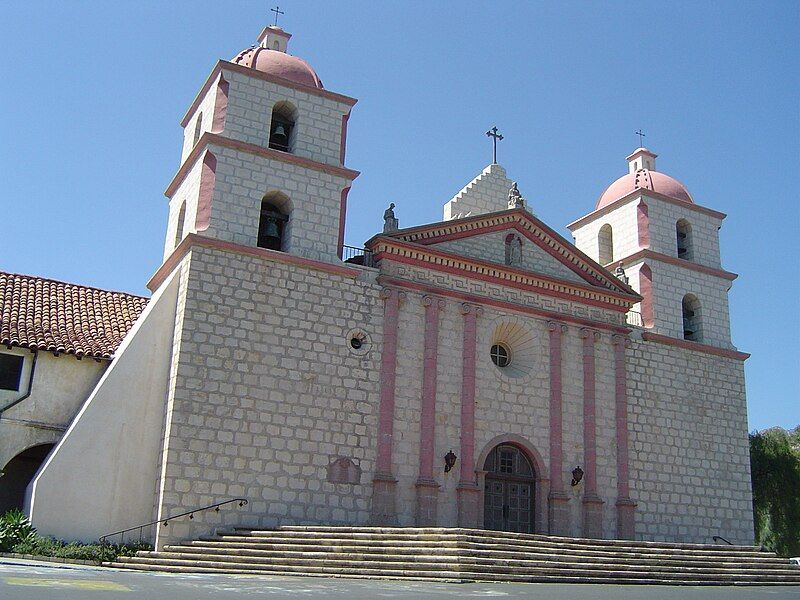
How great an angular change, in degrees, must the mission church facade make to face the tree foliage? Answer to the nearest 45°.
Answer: approximately 90° to its left

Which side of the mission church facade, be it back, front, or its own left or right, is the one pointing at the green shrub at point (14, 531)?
right

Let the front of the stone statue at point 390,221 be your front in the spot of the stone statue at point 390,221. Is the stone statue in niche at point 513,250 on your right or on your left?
on your left

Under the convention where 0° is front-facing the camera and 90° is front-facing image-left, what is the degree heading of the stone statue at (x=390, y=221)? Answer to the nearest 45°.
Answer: approximately 315°

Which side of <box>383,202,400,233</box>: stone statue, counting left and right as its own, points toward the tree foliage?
left

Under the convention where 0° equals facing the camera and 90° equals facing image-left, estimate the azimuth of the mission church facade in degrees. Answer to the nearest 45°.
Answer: approximately 315°

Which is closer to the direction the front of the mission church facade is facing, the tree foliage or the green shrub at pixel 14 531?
the tree foliage
